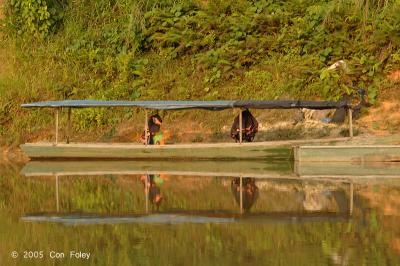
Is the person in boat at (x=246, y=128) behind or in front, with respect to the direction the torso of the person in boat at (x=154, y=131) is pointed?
in front
